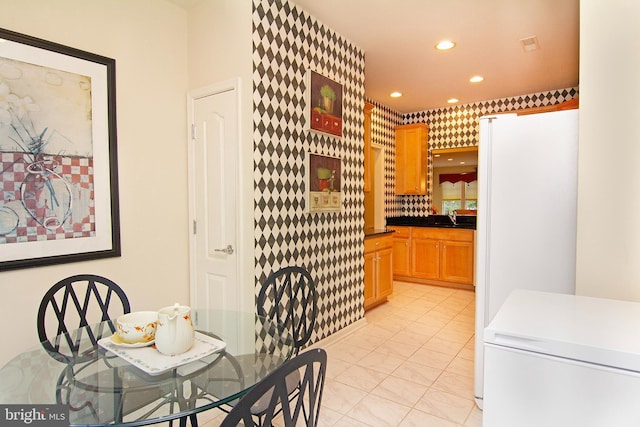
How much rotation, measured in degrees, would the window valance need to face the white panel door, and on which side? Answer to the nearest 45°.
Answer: approximately 45° to its right

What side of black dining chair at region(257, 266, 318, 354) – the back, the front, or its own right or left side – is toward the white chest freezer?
left

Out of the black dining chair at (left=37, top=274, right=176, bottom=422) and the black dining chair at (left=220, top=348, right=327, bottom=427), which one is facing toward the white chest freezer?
the black dining chair at (left=37, top=274, right=176, bottom=422)

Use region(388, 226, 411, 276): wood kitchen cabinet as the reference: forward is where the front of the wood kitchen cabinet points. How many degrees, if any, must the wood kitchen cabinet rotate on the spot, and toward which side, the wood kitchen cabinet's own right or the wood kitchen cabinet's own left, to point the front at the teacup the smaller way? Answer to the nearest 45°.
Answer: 0° — it already faces it

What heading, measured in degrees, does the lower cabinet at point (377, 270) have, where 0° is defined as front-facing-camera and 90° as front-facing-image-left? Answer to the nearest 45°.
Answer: approximately 315°

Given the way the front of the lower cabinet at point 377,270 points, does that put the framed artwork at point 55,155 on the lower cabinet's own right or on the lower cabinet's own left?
on the lower cabinet's own right

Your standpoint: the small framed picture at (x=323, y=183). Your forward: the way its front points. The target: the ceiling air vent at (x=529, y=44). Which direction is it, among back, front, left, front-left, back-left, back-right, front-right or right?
front-left

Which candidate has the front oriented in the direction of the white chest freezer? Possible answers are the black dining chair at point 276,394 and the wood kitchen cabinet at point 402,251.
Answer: the wood kitchen cabinet

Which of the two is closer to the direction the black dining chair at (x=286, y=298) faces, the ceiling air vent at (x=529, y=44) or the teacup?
the teacup
